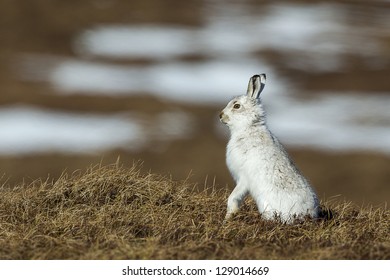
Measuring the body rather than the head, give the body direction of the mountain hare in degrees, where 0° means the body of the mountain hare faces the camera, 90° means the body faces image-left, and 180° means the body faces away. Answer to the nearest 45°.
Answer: approximately 90°
